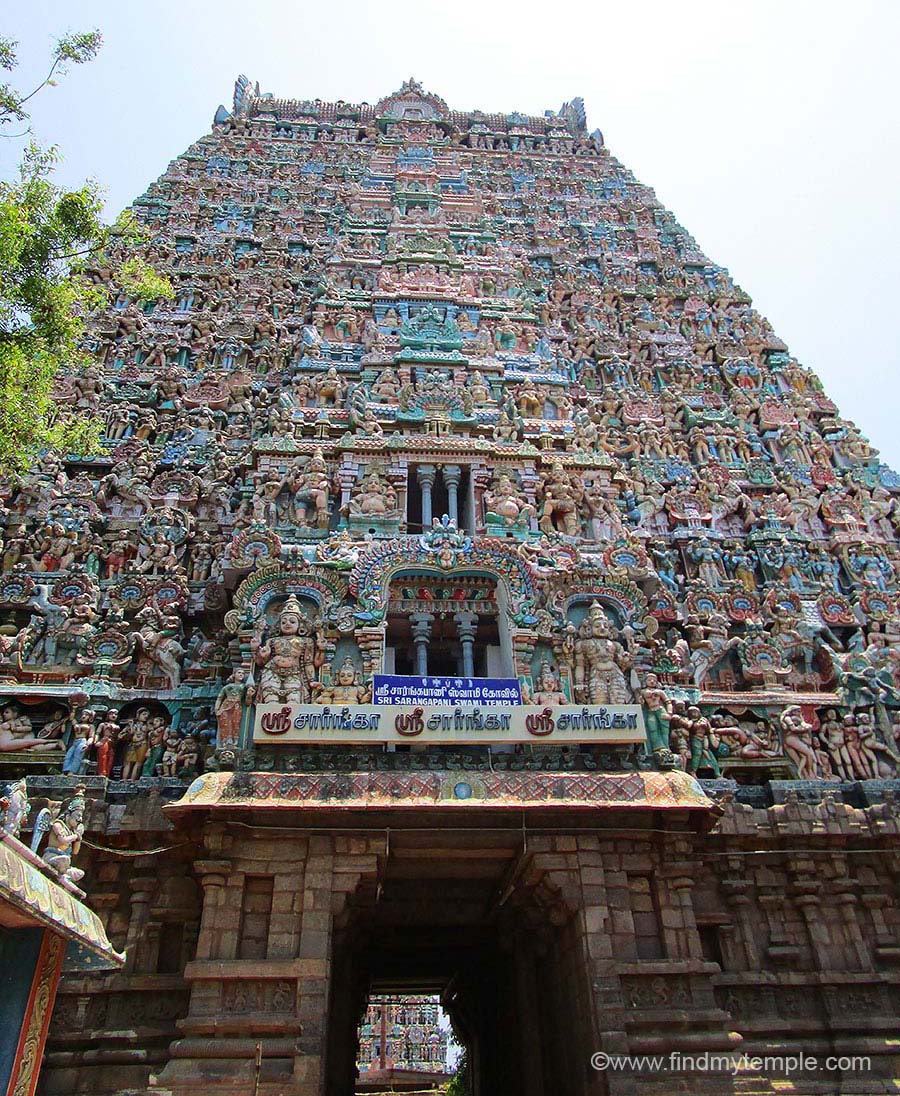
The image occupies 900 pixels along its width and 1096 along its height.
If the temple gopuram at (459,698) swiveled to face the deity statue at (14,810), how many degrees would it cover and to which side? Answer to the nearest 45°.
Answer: approximately 45° to its right

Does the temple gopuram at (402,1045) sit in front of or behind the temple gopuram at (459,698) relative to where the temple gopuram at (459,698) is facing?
behind

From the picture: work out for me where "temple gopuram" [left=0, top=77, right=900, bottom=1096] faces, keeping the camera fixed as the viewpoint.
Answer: facing the viewer

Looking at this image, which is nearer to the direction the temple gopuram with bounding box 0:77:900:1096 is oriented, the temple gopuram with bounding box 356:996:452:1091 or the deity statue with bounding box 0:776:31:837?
the deity statue
